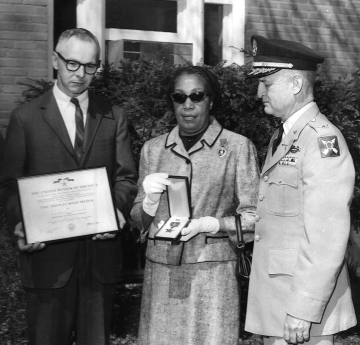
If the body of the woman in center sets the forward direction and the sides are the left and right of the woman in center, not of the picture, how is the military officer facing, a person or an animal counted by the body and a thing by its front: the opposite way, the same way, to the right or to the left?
to the right

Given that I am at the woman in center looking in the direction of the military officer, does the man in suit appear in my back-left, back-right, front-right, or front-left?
back-right

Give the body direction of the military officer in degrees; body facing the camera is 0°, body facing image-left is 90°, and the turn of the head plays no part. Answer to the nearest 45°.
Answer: approximately 90°

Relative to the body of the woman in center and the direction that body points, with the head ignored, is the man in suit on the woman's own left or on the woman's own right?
on the woman's own right

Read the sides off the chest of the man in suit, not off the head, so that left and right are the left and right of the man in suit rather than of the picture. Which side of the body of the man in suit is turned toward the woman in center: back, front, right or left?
left

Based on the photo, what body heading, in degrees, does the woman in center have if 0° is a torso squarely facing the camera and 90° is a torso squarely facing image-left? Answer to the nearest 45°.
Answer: approximately 0°

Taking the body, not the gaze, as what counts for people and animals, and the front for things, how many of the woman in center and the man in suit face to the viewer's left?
0

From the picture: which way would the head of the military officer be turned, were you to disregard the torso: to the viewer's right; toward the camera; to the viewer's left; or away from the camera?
to the viewer's left

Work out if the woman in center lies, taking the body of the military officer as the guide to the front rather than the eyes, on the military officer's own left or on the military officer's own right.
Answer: on the military officer's own right
